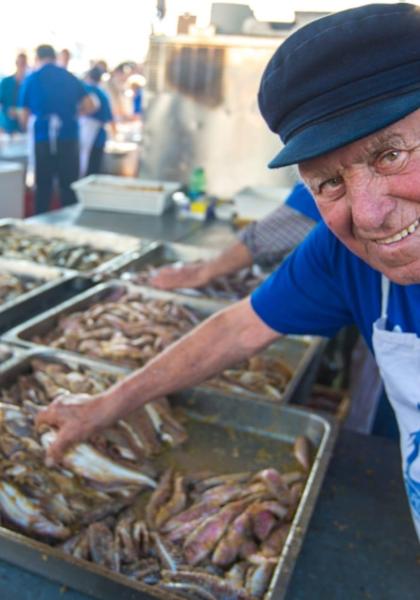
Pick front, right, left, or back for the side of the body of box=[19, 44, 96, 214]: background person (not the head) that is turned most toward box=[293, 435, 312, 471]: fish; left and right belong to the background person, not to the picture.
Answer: back

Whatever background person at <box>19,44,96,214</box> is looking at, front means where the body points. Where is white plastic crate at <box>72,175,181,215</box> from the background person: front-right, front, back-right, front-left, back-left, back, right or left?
back

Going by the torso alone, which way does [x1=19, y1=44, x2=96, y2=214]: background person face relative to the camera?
away from the camera

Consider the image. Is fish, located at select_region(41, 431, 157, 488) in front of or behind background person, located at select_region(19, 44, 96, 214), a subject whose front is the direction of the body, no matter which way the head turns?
behind

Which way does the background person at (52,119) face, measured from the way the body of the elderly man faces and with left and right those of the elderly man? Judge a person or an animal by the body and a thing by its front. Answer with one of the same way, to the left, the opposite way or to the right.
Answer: the opposite way

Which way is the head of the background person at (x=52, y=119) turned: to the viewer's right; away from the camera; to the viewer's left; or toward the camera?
away from the camera

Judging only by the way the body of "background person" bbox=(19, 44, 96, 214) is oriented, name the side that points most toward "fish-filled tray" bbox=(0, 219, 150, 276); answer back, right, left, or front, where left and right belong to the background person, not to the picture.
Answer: back
